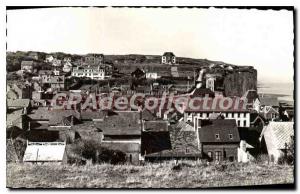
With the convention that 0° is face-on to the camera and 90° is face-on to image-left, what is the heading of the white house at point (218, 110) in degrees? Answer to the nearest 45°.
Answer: approximately 0°
